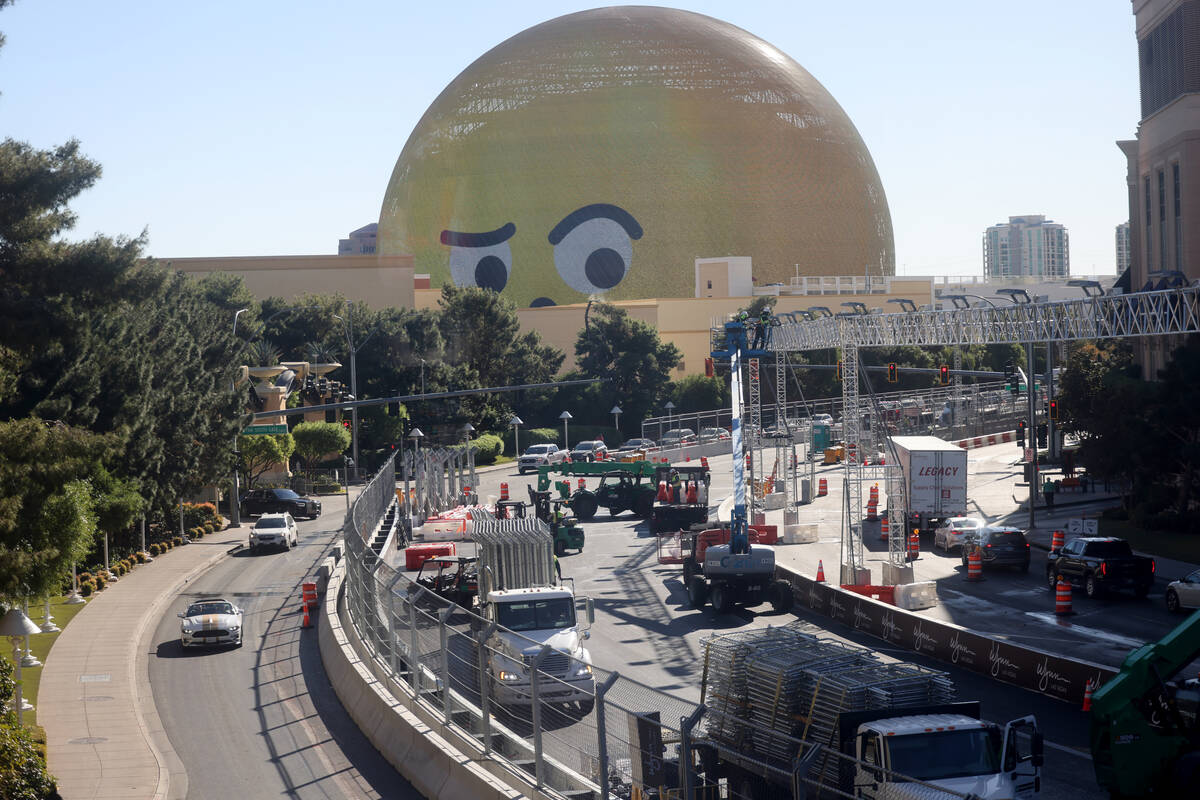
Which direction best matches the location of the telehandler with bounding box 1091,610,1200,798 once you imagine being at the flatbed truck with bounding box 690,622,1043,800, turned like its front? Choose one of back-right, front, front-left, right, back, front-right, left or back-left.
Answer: left

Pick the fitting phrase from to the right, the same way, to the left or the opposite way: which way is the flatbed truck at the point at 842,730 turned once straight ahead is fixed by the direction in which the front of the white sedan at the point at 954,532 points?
the opposite way

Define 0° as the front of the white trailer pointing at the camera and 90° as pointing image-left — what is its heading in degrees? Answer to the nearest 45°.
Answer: approximately 180°

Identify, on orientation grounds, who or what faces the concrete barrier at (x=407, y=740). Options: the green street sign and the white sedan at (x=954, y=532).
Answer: the green street sign

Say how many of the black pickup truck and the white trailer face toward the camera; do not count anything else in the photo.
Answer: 0

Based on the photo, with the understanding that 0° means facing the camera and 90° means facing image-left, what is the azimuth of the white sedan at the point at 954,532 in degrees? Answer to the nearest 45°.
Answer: approximately 135°

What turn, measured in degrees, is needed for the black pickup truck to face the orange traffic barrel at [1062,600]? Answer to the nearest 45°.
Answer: approximately 90° to its left

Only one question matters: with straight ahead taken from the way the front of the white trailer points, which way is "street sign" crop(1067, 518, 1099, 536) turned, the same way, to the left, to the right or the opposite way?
the opposite way

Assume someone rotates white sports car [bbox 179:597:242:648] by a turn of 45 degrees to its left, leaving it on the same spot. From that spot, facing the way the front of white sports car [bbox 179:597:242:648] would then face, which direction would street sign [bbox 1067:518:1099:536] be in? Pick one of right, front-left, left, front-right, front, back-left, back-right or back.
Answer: front-left

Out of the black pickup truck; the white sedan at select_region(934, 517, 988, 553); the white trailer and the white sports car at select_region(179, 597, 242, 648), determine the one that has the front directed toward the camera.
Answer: the white sports car at select_region(179, 597, 242, 648)

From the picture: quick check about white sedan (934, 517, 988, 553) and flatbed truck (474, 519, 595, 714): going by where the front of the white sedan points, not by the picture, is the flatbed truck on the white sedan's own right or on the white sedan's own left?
on the white sedan's own left
